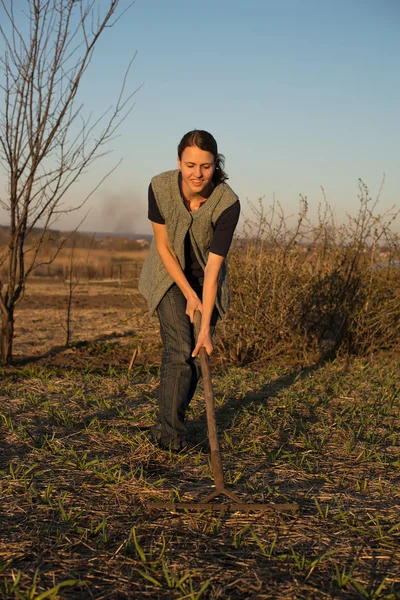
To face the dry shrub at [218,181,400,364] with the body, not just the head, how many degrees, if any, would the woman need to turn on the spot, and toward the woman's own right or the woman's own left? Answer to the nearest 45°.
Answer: approximately 180°

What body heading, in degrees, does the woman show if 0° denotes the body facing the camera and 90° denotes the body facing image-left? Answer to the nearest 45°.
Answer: approximately 0°
